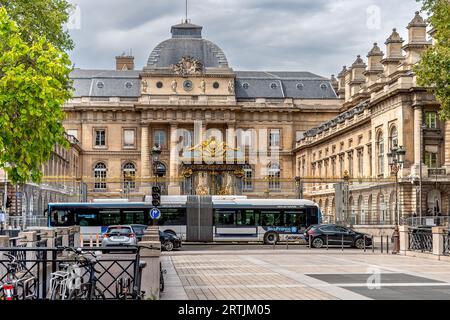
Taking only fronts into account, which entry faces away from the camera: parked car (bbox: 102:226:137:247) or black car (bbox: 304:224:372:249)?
the parked car

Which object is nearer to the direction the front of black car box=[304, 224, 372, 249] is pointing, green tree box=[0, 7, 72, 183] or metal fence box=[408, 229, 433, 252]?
the metal fence

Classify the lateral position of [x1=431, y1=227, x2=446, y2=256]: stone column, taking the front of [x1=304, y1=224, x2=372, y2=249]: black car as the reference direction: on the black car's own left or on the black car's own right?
on the black car's own right

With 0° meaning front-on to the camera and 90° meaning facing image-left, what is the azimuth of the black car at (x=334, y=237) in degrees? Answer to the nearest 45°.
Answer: approximately 270°

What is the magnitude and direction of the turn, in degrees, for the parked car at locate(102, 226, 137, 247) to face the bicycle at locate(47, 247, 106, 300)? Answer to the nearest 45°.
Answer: approximately 180°

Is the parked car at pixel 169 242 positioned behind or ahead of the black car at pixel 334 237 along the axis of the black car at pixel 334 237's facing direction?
behind

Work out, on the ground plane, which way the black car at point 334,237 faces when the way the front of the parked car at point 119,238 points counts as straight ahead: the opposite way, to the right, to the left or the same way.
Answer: to the right

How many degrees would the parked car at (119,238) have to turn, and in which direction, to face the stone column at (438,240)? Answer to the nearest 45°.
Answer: approximately 135° to its right

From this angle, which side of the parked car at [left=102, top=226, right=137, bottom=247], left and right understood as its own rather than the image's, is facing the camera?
back

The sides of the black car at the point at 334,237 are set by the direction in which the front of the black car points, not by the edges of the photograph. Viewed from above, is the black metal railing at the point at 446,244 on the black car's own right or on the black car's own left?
on the black car's own right

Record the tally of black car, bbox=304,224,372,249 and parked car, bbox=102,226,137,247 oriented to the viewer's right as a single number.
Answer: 1
